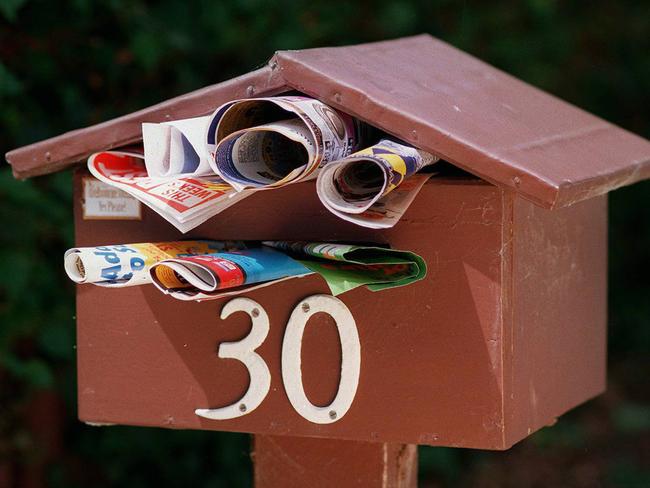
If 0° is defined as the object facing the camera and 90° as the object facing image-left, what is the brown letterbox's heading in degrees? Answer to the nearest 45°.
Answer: approximately 0°
